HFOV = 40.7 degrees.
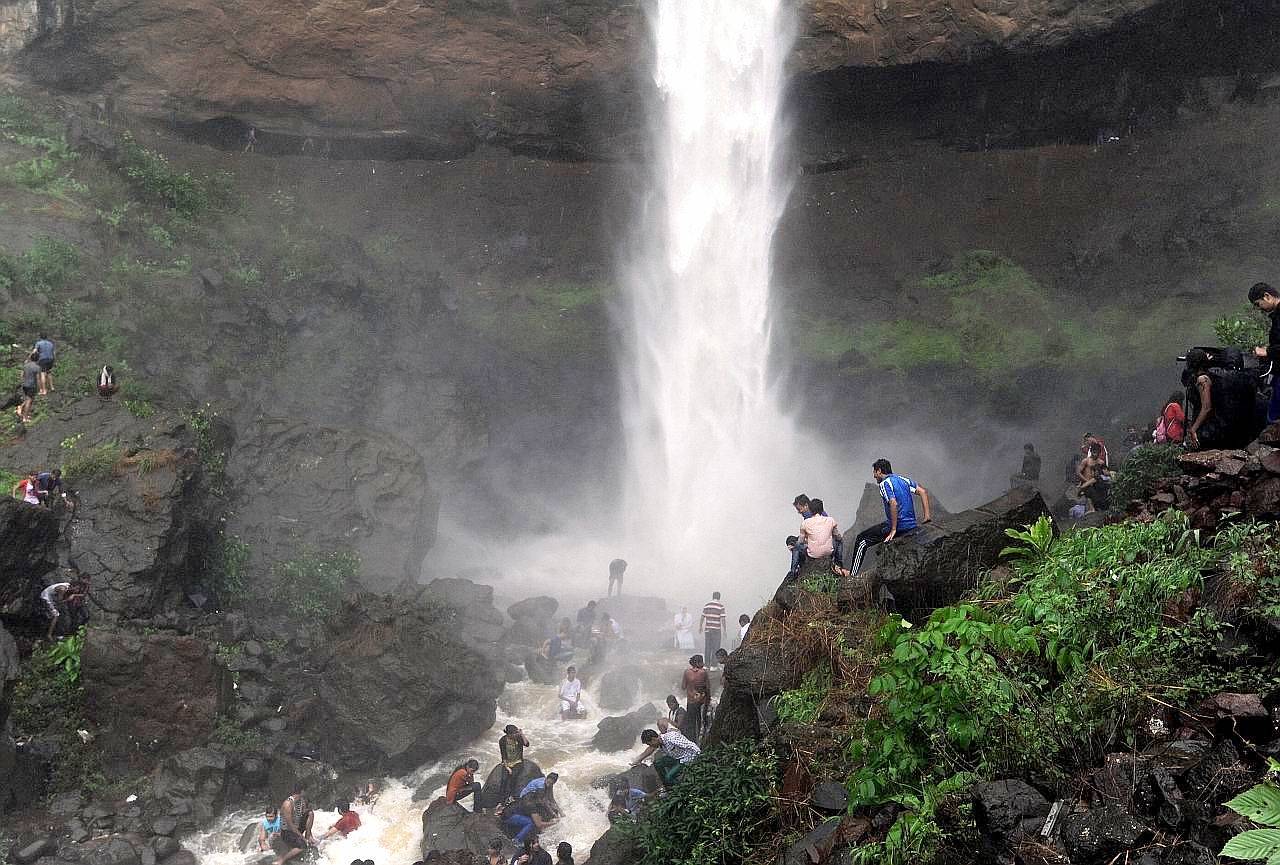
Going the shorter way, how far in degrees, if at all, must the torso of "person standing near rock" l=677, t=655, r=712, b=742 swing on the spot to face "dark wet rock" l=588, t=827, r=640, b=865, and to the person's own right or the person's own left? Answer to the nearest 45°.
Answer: approximately 180°

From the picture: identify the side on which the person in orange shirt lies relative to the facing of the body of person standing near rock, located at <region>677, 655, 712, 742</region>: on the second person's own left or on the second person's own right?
on the second person's own left

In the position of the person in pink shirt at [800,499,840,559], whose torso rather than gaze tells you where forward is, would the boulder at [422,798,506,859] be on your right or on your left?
on your left

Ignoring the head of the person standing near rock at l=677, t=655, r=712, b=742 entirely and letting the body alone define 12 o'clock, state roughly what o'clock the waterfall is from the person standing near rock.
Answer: The waterfall is roughly at 12 o'clock from the person standing near rock.

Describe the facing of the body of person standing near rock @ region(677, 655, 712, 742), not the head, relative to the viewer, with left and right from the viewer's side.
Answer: facing away from the viewer

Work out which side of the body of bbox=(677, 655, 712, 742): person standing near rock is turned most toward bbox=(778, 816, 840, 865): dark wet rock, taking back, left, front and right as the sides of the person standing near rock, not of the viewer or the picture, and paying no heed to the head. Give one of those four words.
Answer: back

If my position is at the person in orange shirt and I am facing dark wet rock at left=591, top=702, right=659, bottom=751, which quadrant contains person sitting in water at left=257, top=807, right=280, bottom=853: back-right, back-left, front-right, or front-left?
back-left

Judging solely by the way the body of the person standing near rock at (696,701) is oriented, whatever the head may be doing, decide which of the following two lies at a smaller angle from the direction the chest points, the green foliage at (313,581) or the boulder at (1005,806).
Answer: the green foliage
